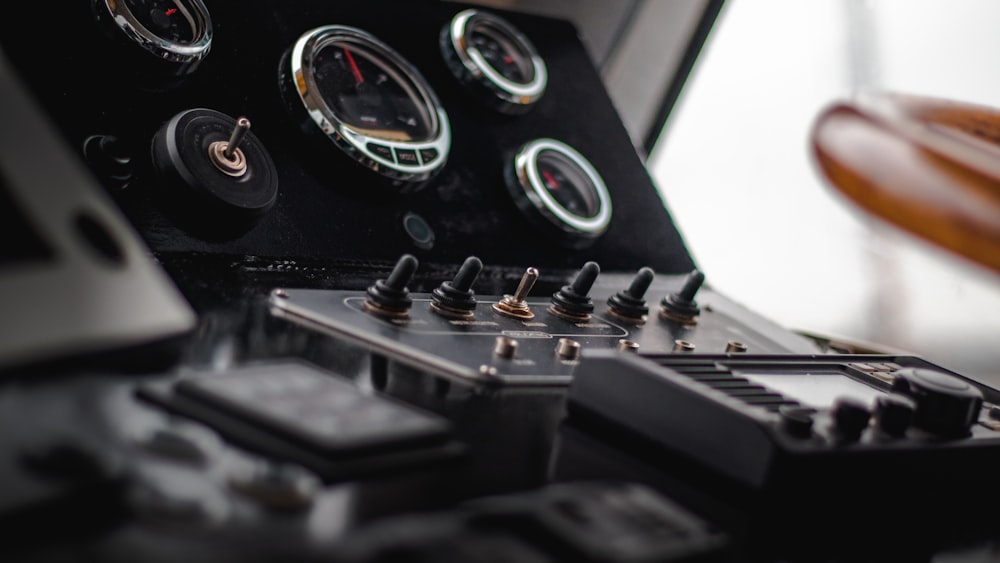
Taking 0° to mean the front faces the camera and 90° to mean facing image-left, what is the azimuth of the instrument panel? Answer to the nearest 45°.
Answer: approximately 315°
